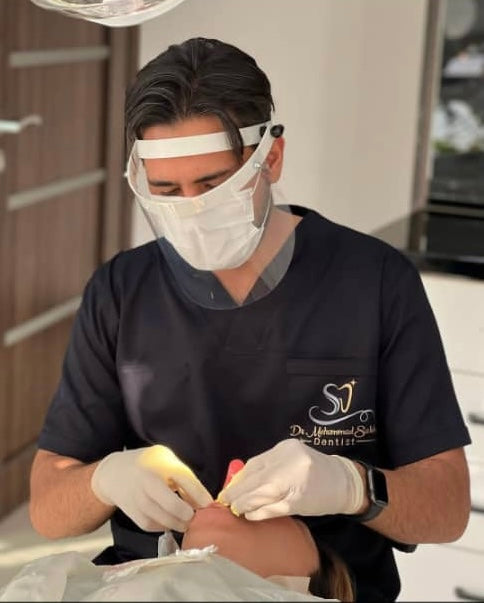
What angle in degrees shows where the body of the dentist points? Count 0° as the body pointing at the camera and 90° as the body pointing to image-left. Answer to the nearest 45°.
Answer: approximately 0°
